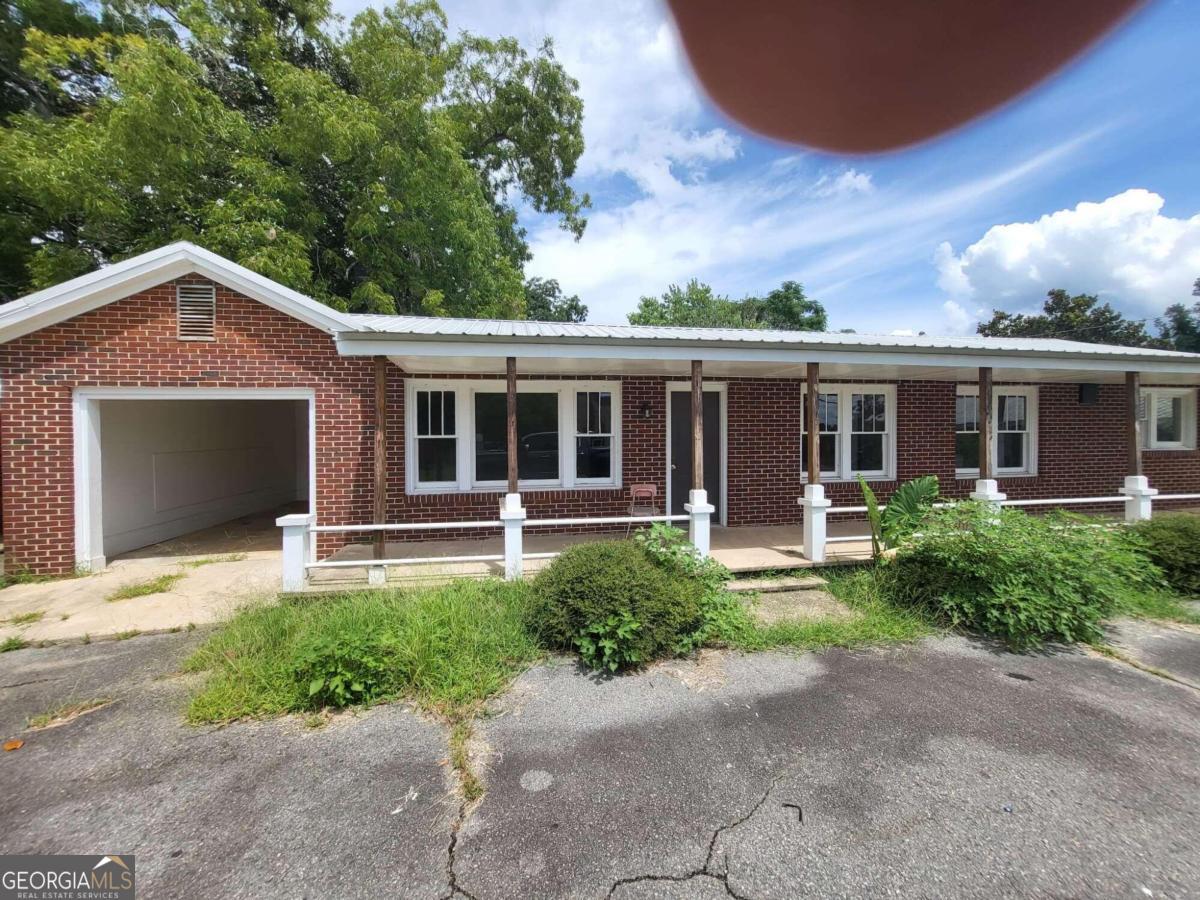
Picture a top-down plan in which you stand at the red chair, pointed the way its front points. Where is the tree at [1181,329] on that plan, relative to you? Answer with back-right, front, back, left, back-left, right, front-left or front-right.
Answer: back-left

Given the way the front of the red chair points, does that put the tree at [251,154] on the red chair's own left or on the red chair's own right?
on the red chair's own right

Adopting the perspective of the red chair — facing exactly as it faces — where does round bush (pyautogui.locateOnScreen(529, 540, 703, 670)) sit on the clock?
The round bush is roughly at 12 o'clock from the red chair.

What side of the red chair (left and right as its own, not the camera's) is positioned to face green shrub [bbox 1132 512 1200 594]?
left

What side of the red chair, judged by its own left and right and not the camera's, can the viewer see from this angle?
front

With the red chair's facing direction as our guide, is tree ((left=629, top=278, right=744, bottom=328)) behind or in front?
behind

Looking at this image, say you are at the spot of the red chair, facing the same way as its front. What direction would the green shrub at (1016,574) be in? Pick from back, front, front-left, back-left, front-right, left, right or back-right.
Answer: front-left

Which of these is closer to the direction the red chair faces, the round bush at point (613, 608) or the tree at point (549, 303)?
the round bush
